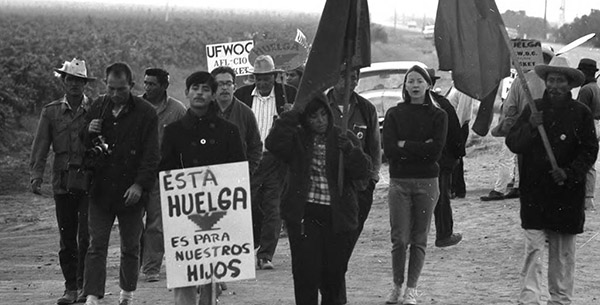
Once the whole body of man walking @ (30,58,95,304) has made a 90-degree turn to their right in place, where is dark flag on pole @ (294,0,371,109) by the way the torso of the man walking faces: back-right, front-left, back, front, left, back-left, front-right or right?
back-left

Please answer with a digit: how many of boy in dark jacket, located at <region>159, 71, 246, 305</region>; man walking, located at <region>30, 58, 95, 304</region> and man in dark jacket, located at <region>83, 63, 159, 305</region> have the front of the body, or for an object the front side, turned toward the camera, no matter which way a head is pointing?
3

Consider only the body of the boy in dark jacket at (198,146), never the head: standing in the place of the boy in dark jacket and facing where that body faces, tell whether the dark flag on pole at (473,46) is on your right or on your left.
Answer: on your left
